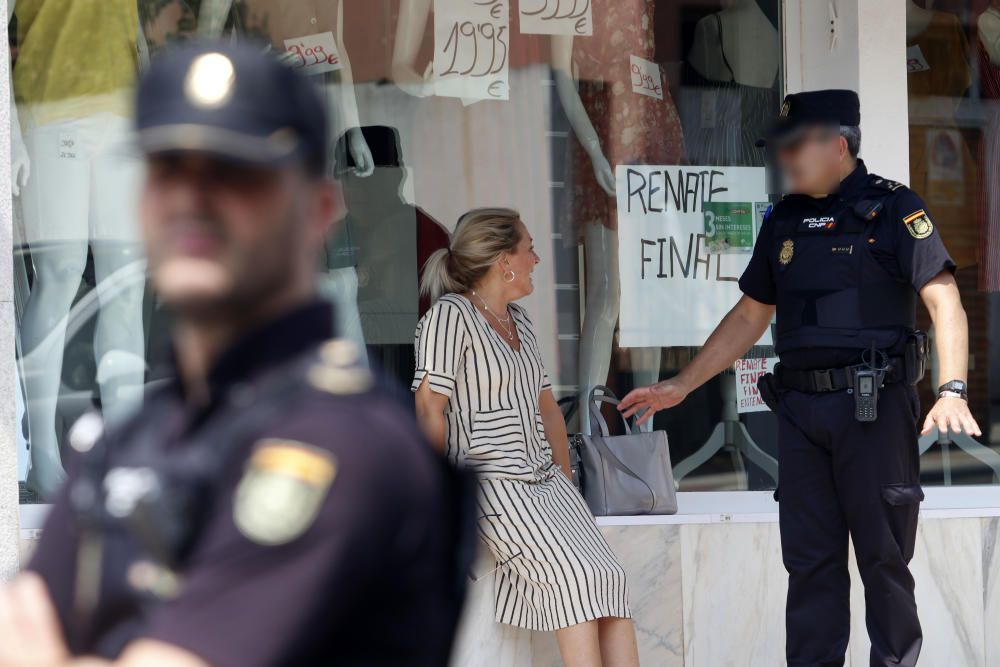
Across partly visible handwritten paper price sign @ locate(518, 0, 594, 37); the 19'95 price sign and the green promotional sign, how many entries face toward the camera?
3

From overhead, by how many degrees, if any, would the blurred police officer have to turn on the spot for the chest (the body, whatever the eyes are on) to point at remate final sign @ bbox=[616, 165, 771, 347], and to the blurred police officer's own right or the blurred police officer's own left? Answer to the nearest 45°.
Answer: approximately 180°

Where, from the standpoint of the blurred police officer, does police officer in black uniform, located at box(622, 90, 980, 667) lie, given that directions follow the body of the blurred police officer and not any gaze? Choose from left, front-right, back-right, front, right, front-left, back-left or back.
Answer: back

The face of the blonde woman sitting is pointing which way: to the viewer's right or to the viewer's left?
to the viewer's right

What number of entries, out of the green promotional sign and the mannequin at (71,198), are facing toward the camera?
2
